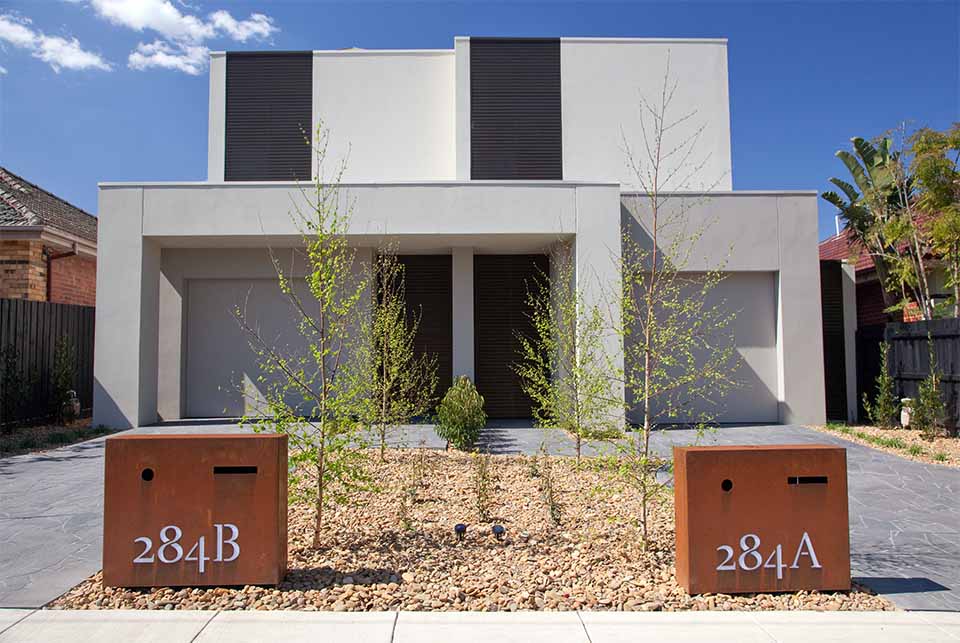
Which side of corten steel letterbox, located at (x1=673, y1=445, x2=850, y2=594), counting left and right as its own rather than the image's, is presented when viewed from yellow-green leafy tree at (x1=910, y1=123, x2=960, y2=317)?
back

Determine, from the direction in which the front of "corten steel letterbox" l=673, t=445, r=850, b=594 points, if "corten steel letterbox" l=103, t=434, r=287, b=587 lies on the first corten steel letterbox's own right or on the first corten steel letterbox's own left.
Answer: on the first corten steel letterbox's own right

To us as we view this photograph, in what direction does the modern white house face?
facing the viewer

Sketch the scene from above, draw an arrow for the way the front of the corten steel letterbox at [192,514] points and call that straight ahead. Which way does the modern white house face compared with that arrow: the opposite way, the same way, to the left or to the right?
the same way

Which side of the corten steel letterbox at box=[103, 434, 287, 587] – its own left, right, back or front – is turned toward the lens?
front

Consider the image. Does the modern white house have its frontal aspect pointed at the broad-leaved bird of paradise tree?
no

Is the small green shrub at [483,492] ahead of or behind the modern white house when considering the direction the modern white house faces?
ahead

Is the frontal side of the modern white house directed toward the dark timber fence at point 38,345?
no

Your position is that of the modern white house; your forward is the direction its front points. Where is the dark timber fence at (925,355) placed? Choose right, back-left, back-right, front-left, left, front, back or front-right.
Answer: left

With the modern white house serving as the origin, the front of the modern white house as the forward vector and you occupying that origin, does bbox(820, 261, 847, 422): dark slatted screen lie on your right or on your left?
on your left

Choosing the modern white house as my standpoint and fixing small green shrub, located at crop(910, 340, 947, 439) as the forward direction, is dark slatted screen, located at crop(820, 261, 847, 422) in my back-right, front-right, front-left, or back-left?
front-left

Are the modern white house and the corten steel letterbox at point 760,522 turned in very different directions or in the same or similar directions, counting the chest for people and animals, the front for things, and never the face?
same or similar directions

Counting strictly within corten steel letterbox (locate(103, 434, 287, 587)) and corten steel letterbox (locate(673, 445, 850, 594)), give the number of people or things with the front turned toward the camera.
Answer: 2

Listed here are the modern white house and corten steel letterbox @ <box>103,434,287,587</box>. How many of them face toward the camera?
2

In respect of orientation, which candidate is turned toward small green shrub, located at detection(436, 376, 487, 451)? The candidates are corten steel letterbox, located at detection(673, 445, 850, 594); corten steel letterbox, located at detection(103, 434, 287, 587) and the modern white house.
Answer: the modern white house

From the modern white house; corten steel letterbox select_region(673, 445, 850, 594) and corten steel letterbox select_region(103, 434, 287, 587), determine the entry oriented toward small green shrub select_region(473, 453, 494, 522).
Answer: the modern white house

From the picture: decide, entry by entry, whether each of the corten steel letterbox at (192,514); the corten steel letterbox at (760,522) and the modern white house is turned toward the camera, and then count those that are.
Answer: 3

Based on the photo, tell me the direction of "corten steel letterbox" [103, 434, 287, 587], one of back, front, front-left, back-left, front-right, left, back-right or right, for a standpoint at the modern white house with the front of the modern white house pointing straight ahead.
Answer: front
